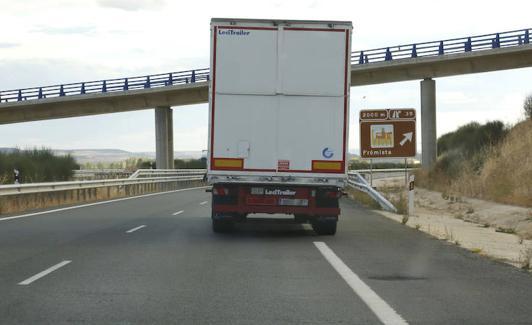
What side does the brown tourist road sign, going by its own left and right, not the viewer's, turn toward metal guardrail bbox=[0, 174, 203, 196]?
right

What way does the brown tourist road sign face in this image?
toward the camera

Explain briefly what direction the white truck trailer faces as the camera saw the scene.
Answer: facing away from the viewer

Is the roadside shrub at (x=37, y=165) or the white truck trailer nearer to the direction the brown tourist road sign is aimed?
the white truck trailer

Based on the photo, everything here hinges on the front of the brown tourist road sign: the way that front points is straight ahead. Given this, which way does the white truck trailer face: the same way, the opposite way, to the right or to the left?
the opposite way

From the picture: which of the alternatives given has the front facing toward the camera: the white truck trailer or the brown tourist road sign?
the brown tourist road sign

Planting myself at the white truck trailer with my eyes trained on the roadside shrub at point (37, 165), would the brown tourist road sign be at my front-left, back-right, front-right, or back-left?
front-right

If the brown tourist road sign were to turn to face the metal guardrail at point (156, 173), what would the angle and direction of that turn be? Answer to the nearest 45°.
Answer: approximately 135° to its right

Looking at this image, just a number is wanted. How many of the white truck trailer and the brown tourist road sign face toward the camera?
1

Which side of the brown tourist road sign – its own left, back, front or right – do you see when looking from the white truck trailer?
front
